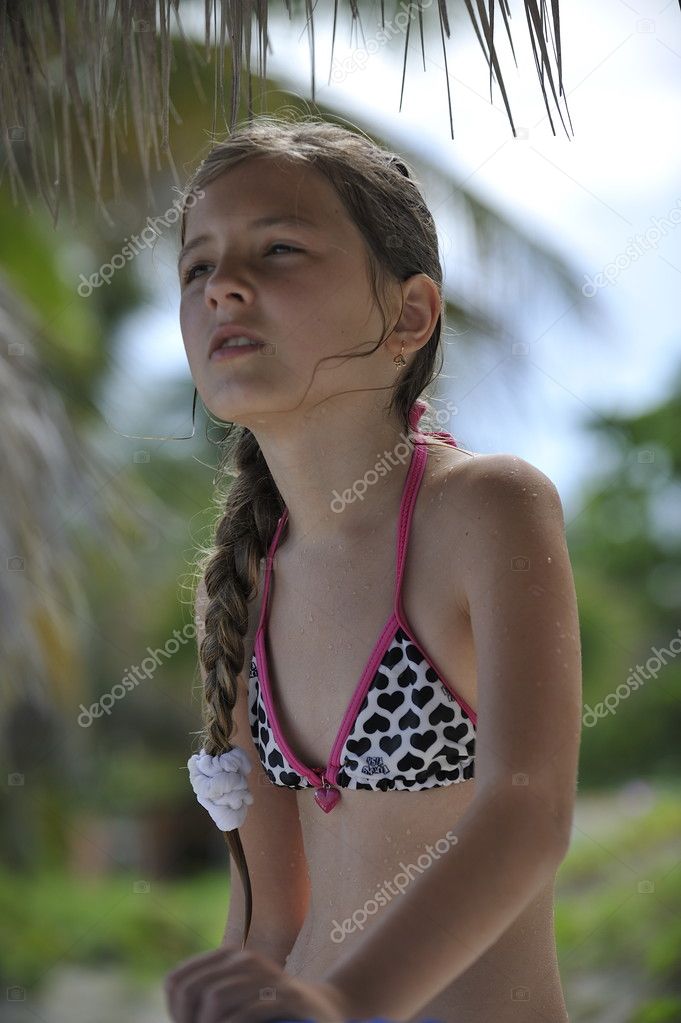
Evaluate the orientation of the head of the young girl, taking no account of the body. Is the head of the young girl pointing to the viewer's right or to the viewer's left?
to the viewer's left

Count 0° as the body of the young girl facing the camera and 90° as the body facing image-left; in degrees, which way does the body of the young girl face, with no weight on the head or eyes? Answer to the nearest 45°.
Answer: approximately 45°
